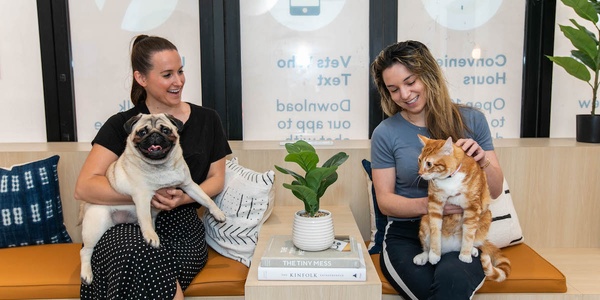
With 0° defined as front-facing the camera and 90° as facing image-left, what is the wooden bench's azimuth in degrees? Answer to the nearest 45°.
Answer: approximately 0°

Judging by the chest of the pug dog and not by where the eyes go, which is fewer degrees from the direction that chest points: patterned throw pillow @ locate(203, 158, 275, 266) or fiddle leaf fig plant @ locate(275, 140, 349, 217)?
the fiddle leaf fig plant

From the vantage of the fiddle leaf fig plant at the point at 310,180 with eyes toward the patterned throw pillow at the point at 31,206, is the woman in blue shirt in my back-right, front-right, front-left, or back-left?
back-right
